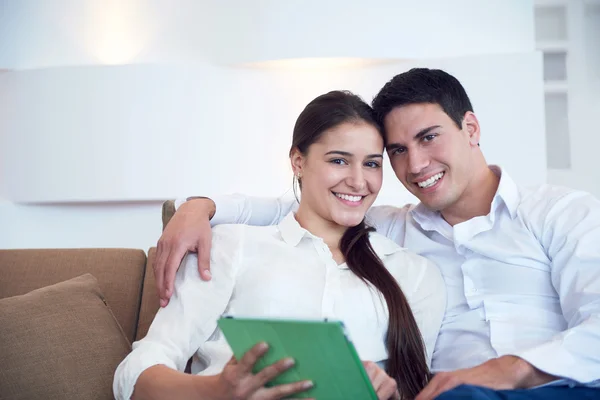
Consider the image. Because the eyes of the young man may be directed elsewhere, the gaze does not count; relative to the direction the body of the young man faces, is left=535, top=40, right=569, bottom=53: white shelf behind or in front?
behind

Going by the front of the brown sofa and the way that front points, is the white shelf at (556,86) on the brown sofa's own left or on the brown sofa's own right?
on the brown sofa's own left

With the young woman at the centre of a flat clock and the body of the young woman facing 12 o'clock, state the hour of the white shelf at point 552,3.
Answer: The white shelf is roughly at 7 o'clock from the young woman.

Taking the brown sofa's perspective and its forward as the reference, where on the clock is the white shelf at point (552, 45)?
The white shelf is roughly at 8 o'clock from the brown sofa.

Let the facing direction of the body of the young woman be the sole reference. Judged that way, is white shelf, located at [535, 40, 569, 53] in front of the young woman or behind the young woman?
behind

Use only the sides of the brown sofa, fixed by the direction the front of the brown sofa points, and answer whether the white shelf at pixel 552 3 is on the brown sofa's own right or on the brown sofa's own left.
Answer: on the brown sofa's own left

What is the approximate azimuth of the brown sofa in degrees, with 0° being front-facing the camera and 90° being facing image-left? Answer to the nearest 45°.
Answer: approximately 0°

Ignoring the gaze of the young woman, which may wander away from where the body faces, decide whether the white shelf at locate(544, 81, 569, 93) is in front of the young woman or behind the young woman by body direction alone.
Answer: behind

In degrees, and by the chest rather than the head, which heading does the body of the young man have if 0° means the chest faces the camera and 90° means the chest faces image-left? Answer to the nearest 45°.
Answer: approximately 45°
